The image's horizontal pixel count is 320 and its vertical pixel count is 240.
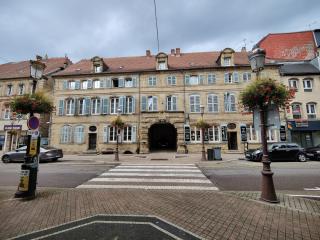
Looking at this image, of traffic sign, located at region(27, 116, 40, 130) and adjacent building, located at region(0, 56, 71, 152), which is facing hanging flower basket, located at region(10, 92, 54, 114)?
the adjacent building

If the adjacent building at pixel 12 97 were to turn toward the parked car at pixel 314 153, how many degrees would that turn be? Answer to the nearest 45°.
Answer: approximately 45° to its left

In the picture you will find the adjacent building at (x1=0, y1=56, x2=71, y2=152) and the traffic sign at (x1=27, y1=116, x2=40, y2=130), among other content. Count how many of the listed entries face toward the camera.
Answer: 2

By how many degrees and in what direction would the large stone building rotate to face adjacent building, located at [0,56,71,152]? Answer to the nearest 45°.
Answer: approximately 90° to its right

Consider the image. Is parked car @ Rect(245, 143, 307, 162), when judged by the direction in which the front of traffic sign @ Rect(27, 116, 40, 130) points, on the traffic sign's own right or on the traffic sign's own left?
on the traffic sign's own left

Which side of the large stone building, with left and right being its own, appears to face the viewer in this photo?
front

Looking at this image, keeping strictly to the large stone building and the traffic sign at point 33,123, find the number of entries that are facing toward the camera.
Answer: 2

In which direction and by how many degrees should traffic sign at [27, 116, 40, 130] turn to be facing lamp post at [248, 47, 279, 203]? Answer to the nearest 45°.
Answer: approximately 45° to its left

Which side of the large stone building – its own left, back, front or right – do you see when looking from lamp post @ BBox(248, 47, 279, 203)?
front

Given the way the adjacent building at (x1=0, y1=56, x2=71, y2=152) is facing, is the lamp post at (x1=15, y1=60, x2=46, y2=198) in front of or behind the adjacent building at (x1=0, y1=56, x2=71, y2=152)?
in front

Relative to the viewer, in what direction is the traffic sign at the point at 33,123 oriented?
toward the camera
